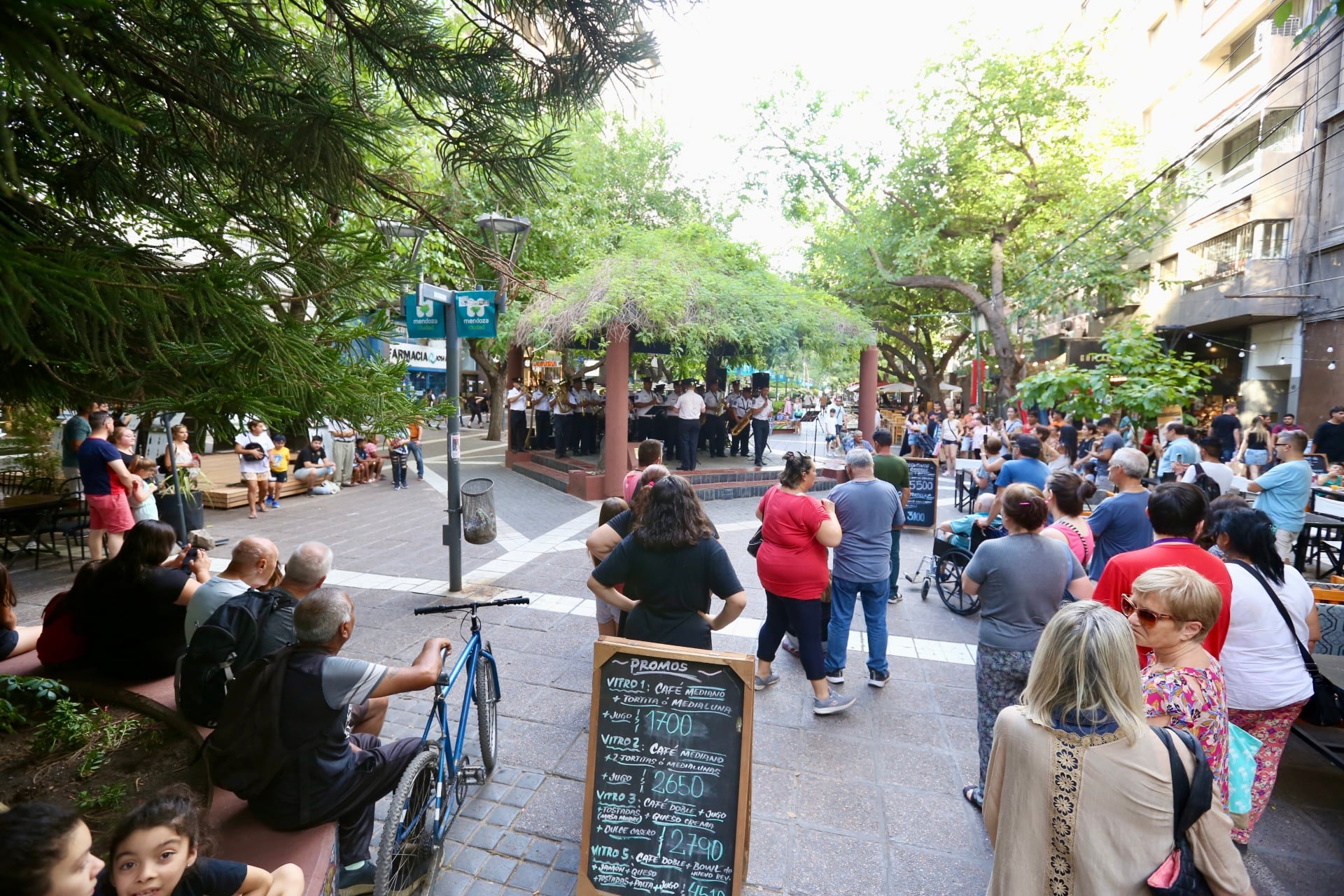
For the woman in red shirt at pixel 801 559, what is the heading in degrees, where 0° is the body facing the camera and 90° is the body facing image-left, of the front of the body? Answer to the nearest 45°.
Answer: approximately 225°

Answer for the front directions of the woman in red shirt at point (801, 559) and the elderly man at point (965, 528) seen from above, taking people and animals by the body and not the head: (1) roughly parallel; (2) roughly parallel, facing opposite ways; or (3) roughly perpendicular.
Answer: roughly perpendicular

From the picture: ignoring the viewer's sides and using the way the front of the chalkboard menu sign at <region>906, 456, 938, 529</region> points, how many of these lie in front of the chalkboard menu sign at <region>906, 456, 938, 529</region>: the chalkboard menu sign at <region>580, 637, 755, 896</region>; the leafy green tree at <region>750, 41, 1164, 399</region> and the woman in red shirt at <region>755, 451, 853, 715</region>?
2

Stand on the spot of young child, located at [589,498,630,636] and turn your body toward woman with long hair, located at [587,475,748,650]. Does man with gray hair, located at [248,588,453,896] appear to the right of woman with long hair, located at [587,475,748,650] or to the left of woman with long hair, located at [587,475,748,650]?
right

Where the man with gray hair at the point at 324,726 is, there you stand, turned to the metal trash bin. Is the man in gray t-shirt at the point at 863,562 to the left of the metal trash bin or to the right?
right

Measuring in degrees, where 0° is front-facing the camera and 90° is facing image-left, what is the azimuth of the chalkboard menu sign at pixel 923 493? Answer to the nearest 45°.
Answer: approximately 0°

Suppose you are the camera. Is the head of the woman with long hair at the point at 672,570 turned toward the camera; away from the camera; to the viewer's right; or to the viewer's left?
away from the camera

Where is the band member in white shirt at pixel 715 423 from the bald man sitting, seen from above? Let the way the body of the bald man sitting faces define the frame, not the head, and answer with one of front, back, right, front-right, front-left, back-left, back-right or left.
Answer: front

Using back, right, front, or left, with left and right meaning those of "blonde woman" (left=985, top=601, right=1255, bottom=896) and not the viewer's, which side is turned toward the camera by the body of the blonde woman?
back

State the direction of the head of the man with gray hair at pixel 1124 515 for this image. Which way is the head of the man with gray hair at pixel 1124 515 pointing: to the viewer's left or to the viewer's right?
to the viewer's left

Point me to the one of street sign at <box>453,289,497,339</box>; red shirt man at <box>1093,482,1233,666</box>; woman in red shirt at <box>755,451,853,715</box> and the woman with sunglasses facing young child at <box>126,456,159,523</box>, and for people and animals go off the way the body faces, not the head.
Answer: the woman with sunglasses

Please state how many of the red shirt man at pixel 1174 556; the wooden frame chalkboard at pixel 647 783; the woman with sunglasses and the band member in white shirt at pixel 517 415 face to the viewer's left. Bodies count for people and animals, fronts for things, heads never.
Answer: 1

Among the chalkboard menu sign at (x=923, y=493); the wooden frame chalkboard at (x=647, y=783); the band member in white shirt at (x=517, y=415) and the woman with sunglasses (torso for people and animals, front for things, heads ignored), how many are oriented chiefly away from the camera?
0

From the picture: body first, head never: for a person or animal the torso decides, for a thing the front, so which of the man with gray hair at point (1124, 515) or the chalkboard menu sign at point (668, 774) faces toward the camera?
the chalkboard menu sign

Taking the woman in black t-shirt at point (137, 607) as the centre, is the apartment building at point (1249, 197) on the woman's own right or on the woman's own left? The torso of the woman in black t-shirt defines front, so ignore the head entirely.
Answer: on the woman's own right

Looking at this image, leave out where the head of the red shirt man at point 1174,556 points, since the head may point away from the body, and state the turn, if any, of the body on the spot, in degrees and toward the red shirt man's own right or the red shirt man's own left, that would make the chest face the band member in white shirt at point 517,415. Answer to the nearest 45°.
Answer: approximately 45° to the red shirt man's own left

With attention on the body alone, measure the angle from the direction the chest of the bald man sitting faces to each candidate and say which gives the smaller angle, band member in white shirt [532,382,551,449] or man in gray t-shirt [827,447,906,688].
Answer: the band member in white shirt

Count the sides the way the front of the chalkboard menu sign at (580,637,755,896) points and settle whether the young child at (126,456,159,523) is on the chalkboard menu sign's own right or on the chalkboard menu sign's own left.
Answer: on the chalkboard menu sign's own right
